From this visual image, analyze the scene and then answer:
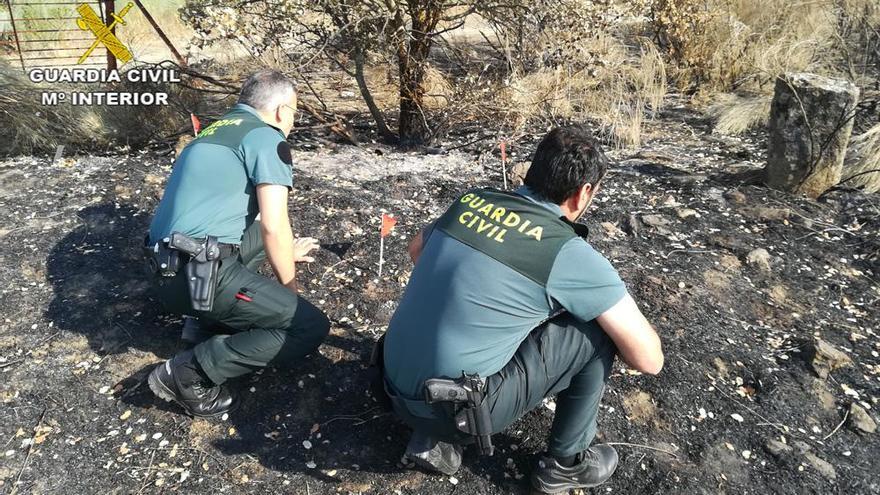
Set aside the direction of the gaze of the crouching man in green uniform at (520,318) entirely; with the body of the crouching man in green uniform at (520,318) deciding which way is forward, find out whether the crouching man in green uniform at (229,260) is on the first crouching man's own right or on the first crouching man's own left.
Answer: on the first crouching man's own left

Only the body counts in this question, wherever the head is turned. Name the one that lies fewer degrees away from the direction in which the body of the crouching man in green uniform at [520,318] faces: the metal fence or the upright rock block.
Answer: the upright rock block

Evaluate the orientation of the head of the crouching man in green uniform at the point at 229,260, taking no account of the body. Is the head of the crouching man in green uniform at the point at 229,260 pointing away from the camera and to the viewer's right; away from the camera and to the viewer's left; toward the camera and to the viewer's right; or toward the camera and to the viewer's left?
away from the camera and to the viewer's right

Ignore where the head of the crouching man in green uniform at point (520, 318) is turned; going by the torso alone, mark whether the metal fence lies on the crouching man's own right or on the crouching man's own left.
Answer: on the crouching man's own left

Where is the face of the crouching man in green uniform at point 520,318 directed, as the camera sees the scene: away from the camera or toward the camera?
away from the camera

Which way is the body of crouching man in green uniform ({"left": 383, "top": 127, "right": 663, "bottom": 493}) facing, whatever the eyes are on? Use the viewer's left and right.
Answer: facing away from the viewer and to the right of the viewer
